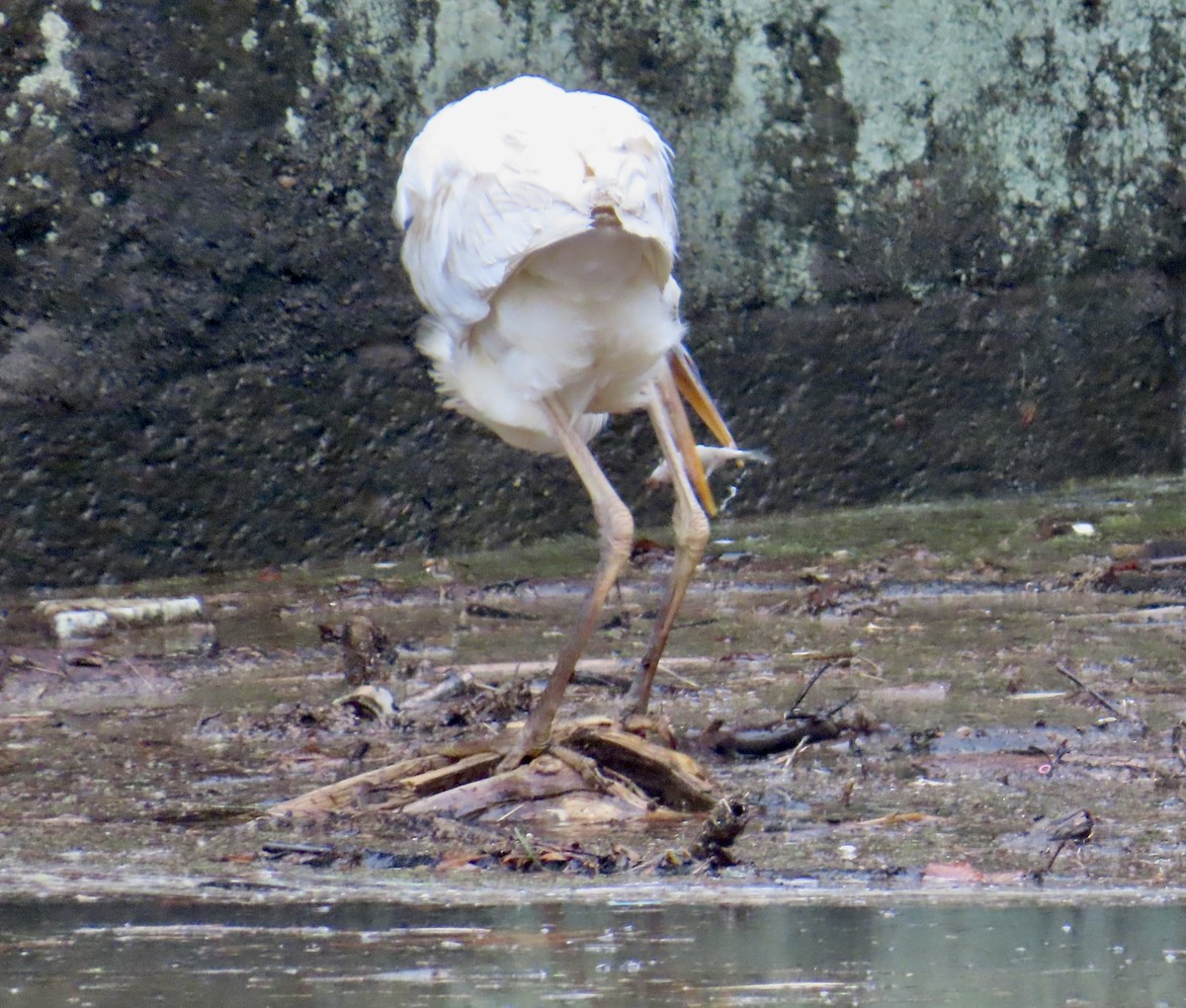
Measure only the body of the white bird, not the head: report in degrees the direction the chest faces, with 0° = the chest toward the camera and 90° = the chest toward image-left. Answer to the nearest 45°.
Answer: approximately 135°

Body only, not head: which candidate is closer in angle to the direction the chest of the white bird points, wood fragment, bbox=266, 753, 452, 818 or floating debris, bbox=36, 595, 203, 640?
the floating debris

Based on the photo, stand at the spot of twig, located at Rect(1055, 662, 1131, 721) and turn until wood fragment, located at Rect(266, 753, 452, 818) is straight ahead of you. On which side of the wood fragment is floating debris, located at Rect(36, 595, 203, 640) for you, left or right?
right

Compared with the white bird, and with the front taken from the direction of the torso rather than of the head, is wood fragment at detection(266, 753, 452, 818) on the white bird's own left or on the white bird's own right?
on the white bird's own left

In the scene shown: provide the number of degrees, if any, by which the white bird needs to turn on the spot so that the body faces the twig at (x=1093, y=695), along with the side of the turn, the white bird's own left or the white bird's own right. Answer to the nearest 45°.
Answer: approximately 135° to the white bird's own right

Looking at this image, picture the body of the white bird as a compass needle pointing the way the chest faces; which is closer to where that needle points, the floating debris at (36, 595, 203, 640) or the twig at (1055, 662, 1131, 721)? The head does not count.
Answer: the floating debris

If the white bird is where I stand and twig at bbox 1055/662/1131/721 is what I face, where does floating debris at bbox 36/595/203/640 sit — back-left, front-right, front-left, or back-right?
back-left

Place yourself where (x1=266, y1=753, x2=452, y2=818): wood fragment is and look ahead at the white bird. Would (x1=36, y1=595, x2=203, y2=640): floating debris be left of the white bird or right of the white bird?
left
